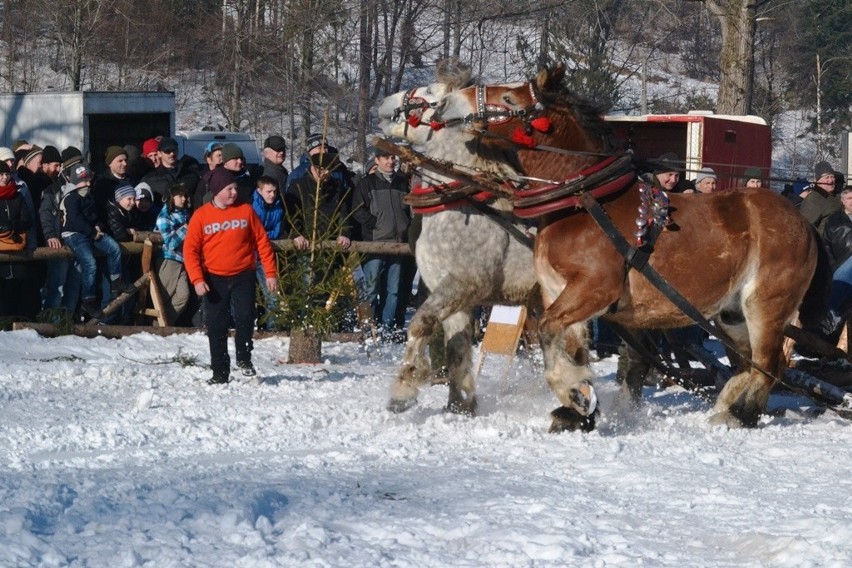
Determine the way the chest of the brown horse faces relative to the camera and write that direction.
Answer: to the viewer's left

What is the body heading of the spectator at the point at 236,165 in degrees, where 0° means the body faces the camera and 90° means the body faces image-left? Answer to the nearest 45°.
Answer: approximately 315°

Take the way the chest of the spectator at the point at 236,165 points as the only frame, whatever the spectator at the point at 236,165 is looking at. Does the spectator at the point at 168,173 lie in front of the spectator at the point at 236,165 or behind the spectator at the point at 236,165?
behind

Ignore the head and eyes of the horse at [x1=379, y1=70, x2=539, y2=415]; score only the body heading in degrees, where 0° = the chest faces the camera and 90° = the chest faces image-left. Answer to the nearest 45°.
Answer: approximately 90°

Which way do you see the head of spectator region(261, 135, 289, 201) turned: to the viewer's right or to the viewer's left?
to the viewer's right

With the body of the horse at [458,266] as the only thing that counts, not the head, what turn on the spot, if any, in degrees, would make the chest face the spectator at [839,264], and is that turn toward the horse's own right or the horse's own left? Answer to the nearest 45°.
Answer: approximately 135° to the horse's own right

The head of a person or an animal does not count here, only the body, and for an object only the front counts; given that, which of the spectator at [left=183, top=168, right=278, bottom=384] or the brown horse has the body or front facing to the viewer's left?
the brown horse

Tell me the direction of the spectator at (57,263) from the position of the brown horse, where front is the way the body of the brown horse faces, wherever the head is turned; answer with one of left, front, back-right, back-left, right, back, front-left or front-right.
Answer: front-right
